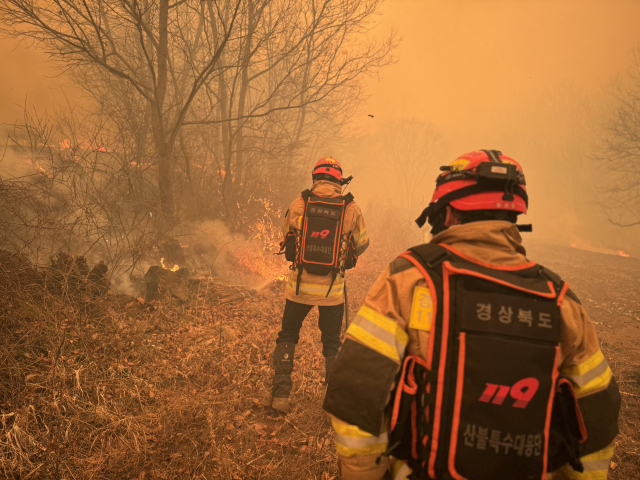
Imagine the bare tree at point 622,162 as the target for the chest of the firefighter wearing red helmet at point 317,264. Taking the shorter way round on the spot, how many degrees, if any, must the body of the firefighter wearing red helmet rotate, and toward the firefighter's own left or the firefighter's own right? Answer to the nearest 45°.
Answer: approximately 45° to the firefighter's own right

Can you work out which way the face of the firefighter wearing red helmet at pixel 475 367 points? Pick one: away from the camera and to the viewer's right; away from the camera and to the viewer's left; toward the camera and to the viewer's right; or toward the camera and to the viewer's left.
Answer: away from the camera and to the viewer's left

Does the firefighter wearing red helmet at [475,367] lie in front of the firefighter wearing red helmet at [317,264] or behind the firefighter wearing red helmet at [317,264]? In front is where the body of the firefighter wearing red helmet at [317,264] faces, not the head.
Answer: behind

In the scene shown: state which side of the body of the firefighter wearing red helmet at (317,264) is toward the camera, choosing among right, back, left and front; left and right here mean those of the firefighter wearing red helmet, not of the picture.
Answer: back

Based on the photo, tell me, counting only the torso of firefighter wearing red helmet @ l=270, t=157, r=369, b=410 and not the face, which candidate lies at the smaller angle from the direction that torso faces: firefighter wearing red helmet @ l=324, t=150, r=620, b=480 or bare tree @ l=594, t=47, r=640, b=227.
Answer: the bare tree

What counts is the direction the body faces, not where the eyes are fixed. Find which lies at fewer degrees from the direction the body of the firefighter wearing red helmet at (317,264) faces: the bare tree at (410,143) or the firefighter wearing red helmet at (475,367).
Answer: the bare tree

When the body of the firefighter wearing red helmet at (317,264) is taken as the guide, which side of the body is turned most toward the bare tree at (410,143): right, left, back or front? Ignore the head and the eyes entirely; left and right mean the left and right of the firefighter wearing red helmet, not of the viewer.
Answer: front

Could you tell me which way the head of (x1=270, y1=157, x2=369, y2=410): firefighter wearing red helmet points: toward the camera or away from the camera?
away from the camera

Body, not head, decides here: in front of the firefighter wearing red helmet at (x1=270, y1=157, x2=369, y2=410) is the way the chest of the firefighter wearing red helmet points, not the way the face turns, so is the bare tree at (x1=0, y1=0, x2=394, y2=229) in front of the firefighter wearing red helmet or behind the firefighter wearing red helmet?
in front

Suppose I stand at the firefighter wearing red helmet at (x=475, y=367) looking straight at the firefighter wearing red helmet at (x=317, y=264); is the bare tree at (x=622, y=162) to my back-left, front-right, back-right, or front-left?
front-right
